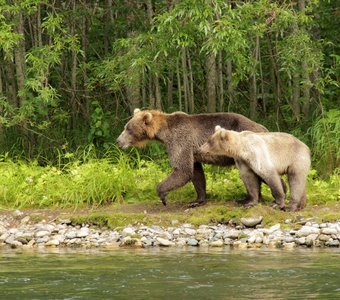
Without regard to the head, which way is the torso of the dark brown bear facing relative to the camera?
to the viewer's left

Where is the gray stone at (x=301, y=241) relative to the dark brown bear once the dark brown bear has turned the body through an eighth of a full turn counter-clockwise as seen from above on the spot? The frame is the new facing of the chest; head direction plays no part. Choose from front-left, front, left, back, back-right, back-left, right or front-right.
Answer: left

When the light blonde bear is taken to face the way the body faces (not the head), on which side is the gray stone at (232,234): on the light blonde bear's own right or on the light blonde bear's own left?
on the light blonde bear's own left

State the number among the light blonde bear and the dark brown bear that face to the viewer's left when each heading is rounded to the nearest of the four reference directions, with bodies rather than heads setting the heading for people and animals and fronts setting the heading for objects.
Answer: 2

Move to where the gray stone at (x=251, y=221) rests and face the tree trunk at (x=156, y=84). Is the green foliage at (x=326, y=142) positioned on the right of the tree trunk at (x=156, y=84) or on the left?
right

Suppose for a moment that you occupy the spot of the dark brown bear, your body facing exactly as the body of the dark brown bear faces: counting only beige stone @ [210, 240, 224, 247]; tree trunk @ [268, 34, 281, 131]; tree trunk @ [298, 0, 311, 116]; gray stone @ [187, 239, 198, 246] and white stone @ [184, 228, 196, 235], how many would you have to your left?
3

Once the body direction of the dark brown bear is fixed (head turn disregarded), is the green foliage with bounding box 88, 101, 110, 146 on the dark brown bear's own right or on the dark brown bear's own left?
on the dark brown bear's own right

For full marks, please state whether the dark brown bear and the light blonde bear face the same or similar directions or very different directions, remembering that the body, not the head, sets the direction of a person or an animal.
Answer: same or similar directions

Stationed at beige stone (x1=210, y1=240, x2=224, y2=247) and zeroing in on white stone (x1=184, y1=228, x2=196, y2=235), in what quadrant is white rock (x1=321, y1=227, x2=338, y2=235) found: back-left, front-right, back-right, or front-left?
back-right

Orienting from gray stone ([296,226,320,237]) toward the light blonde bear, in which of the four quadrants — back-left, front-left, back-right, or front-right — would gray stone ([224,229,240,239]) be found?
front-left

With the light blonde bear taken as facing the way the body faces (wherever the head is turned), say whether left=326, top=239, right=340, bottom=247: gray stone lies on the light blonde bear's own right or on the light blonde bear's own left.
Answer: on the light blonde bear's own left

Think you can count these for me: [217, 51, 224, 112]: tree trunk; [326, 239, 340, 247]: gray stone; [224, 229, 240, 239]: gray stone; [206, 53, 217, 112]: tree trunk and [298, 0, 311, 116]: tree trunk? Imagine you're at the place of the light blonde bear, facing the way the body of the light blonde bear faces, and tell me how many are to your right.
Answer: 3

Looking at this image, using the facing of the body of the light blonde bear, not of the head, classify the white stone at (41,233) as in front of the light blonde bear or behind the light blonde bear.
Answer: in front

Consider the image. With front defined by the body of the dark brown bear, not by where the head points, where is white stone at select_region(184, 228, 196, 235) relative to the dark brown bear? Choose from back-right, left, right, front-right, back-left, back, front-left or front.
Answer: left

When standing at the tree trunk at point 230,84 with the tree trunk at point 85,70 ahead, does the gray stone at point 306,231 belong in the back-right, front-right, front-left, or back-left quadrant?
back-left

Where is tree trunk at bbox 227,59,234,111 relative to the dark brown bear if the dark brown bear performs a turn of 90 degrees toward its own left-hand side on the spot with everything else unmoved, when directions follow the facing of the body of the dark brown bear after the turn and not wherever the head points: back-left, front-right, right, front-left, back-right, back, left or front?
back

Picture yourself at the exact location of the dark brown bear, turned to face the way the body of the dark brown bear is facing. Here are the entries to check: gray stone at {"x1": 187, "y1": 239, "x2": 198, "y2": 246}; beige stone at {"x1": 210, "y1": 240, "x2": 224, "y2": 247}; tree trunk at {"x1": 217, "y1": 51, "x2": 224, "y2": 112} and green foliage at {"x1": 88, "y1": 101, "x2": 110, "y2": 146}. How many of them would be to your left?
2

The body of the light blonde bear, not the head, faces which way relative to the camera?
to the viewer's left
